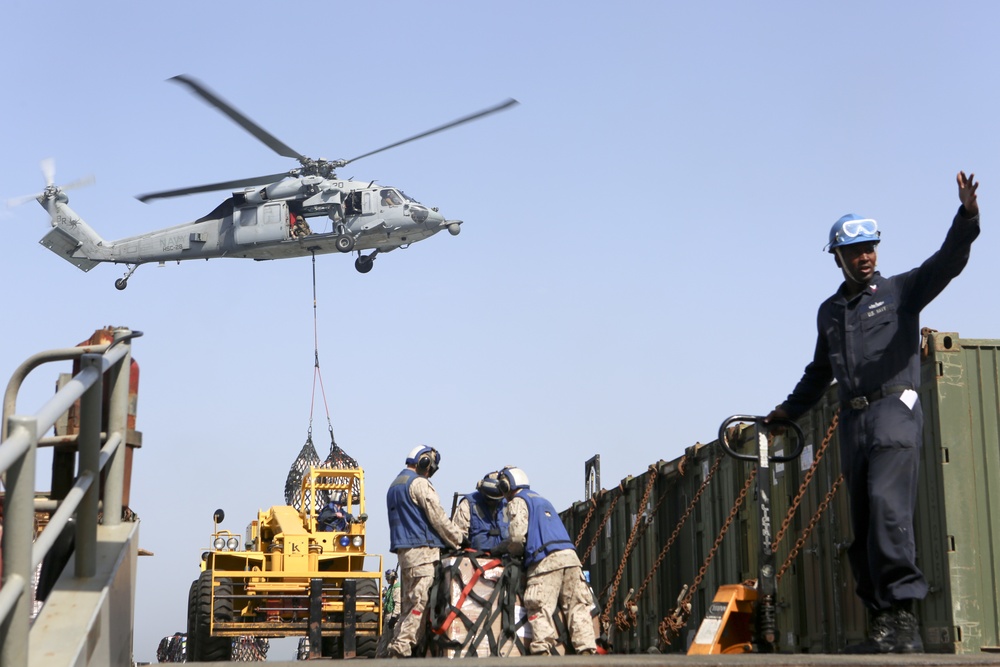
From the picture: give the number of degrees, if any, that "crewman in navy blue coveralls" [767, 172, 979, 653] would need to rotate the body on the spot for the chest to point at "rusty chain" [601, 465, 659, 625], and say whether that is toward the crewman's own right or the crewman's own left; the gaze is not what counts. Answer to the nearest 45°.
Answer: approximately 135° to the crewman's own right

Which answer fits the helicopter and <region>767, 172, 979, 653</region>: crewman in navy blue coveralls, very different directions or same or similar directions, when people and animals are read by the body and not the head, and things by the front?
very different directions

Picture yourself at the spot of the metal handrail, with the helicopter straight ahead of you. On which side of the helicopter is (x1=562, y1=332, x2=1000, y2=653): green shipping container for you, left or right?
right

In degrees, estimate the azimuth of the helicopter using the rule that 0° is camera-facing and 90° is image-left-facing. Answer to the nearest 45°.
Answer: approximately 270°

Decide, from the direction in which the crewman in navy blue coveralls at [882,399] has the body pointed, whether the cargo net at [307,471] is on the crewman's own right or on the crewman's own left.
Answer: on the crewman's own right

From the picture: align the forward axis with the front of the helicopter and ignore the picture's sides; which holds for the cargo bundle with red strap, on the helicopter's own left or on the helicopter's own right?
on the helicopter's own right

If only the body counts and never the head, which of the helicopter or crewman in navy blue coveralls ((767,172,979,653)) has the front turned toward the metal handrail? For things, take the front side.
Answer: the crewman in navy blue coveralls

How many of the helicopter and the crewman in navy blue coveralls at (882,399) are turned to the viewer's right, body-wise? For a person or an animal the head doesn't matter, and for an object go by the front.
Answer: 1
